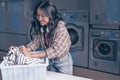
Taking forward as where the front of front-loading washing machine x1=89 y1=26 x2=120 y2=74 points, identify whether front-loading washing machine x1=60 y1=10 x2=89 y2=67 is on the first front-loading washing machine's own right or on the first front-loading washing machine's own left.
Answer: on the first front-loading washing machine's own right

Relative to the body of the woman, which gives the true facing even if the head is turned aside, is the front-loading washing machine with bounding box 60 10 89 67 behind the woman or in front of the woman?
behind

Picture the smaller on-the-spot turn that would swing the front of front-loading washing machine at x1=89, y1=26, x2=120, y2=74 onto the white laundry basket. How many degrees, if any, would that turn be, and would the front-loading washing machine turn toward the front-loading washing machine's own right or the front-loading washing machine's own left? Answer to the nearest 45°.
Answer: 0° — it already faces it

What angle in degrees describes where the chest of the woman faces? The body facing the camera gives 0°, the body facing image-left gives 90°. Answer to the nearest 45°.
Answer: approximately 45°

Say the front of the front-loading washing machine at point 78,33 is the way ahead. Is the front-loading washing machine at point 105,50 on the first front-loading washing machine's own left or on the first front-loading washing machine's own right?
on the first front-loading washing machine's own left

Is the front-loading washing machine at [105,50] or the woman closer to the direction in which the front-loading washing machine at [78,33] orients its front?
the woman

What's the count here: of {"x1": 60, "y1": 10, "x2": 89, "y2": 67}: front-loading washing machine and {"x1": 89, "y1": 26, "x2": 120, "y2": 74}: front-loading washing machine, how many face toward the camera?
2

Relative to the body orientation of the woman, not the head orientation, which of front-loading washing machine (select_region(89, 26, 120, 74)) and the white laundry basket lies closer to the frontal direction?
the white laundry basket

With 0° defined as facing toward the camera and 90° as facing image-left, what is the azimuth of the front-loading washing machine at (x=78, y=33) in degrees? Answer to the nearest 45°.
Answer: approximately 0°

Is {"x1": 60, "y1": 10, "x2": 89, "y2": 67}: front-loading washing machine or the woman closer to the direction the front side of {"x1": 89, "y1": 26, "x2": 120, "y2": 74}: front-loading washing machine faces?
the woman

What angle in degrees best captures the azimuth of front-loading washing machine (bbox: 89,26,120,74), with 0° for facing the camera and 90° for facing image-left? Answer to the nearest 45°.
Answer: approximately 0°

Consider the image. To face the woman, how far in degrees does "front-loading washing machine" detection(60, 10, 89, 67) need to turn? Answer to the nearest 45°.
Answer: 0° — it already faces them

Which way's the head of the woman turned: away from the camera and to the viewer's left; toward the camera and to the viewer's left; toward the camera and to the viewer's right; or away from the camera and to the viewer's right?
toward the camera and to the viewer's left
